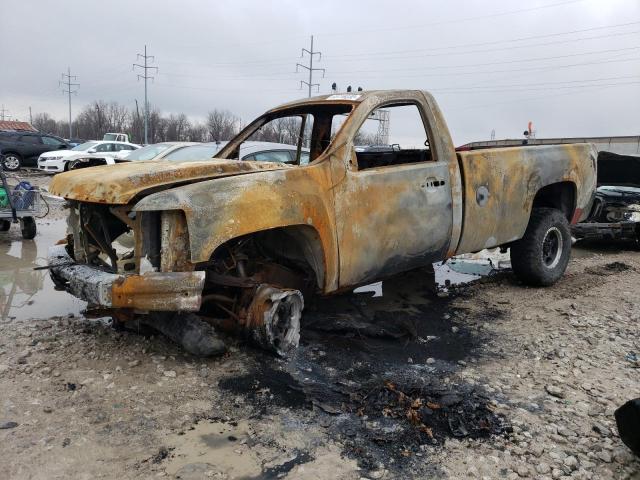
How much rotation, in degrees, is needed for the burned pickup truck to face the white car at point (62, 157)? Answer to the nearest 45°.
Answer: approximately 90° to its right

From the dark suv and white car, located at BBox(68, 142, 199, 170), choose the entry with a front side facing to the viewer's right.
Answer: the dark suv

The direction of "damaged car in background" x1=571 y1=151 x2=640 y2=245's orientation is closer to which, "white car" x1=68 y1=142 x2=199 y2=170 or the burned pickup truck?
the burned pickup truck

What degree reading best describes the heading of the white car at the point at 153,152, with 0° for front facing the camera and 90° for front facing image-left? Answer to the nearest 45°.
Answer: approximately 45°

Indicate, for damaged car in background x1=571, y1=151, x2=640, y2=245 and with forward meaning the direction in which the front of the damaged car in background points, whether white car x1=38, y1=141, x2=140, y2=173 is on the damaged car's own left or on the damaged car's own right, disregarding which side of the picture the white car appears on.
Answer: on the damaged car's own right

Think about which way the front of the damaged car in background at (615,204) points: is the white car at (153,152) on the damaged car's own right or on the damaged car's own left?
on the damaged car's own right

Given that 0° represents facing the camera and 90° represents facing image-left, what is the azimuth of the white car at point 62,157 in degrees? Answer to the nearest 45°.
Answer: approximately 45°
